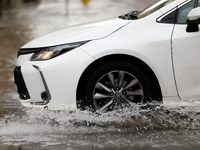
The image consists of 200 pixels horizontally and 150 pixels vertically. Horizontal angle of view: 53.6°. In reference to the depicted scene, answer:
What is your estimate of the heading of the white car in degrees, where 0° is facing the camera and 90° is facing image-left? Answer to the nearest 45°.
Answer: approximately 90°
